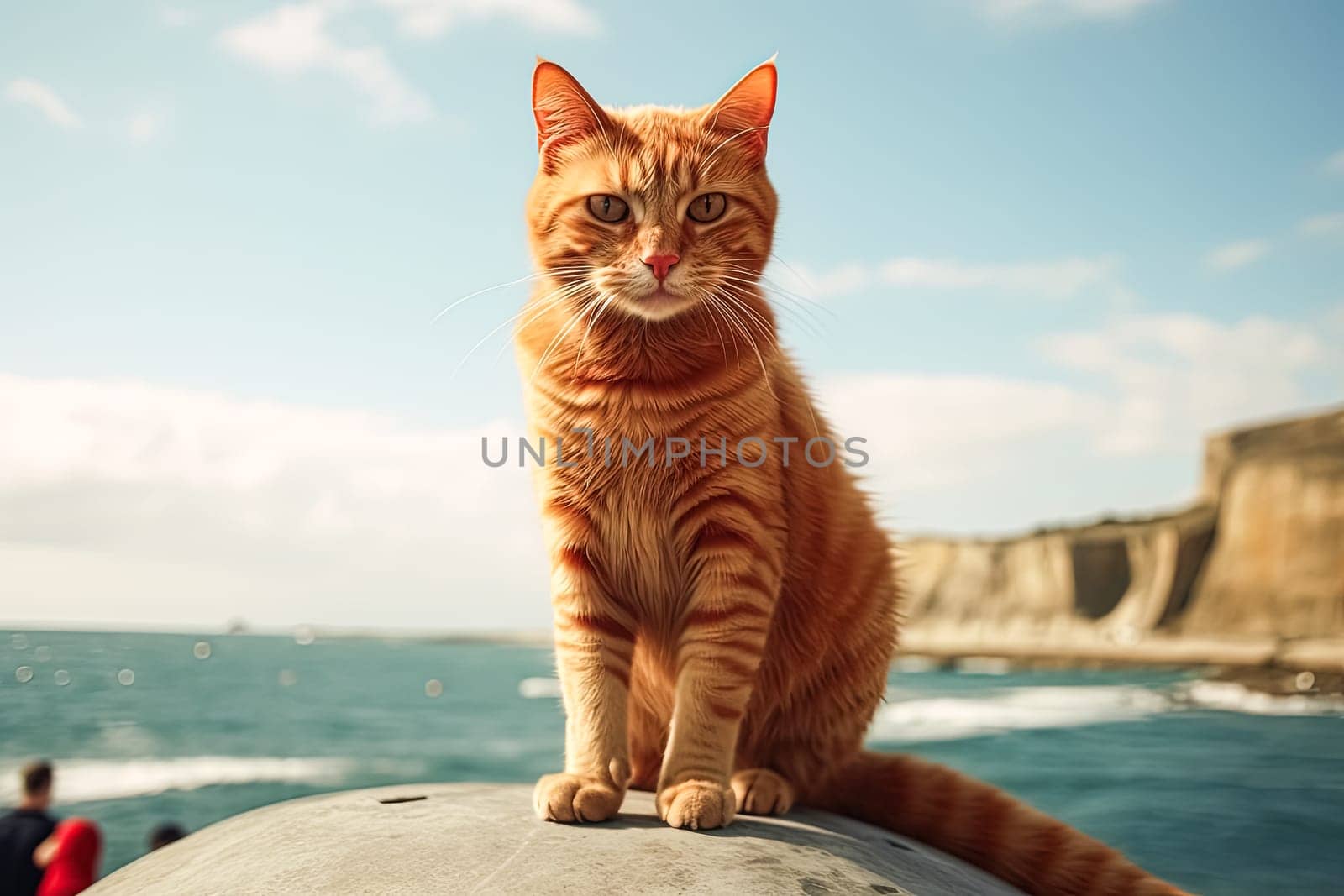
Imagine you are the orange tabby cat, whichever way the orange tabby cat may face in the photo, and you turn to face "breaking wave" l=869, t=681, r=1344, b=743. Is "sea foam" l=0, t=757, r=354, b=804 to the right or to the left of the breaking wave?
left

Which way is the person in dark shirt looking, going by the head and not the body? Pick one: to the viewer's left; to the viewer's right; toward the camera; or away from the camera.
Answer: away from the camera

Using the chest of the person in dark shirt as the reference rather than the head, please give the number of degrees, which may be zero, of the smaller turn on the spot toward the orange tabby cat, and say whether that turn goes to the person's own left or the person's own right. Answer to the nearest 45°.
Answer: approximately 180°

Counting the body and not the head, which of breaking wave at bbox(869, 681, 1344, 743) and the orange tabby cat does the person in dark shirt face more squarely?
the breaking wave

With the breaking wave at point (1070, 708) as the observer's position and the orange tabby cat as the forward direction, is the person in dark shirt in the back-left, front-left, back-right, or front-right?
front-right

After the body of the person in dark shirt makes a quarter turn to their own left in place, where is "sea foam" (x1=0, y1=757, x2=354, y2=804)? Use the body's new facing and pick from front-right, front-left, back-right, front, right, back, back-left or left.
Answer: right

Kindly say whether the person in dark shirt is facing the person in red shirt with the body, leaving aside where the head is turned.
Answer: no

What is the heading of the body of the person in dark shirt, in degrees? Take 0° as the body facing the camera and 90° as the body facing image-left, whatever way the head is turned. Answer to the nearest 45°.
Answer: approximately 180°
